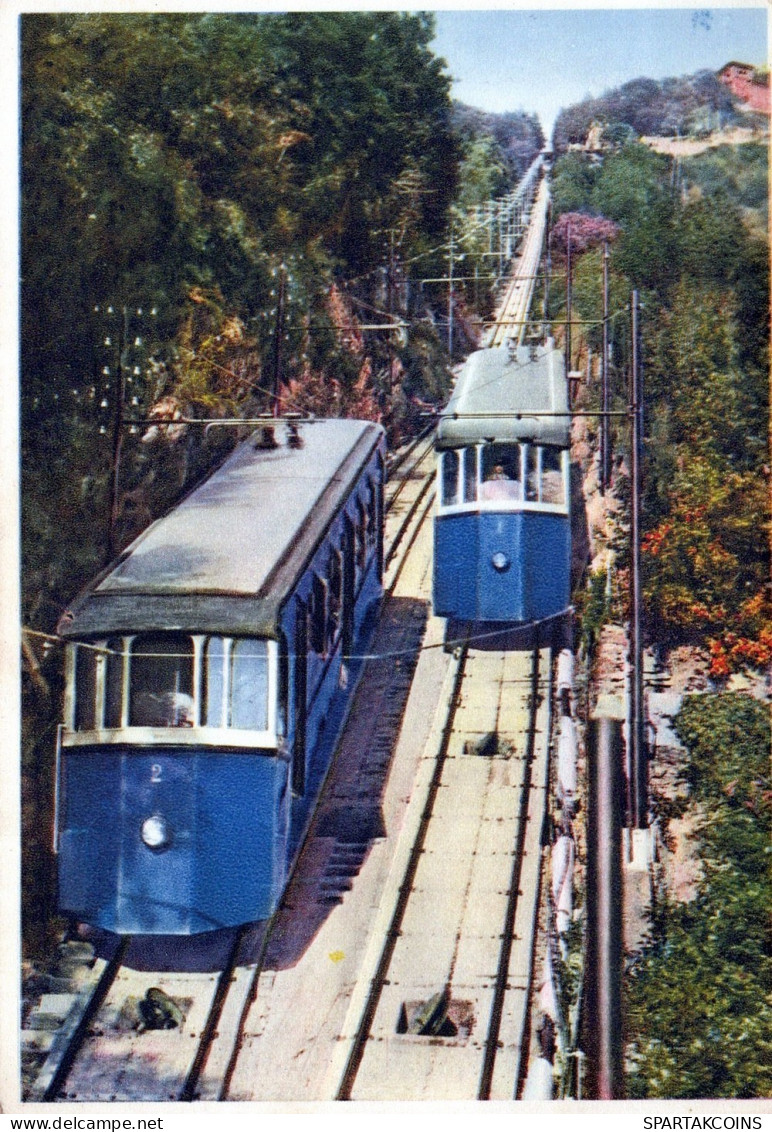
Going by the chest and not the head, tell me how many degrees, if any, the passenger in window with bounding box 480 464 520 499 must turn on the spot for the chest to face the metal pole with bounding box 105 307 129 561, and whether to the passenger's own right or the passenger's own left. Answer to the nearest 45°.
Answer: approximately 90° to the passenger's own right

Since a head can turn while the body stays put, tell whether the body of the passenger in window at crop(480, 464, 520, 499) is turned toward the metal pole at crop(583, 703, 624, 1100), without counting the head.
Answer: yes

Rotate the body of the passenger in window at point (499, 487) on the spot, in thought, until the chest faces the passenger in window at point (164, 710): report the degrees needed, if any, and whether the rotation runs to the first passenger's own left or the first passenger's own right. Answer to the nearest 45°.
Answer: approximately 45° to the first passenger's own right

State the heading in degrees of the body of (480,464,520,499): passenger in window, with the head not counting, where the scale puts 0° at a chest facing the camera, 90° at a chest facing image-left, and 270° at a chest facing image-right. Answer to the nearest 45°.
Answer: approximately 0°

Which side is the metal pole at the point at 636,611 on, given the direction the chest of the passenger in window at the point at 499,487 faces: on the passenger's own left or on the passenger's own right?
on the passenger's own left

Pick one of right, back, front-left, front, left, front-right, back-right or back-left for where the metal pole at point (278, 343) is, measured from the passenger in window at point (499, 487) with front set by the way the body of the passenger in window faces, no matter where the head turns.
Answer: right

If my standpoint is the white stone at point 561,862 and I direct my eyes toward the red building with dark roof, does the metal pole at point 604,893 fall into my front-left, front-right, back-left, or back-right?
back-right

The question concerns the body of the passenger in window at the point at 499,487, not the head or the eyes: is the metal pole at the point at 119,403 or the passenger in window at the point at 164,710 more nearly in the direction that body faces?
the passenger in window
